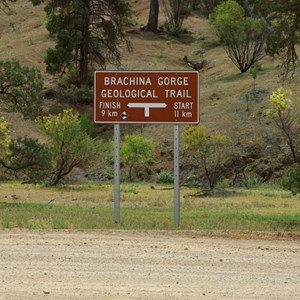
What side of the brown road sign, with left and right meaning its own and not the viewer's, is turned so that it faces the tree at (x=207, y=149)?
back

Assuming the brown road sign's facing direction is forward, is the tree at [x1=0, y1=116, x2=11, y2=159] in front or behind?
behind

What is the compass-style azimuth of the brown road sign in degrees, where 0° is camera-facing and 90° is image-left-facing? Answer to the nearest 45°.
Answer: approximately 0°

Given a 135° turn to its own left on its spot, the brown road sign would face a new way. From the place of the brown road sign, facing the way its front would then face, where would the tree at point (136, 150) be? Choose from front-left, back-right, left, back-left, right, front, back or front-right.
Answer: front-left

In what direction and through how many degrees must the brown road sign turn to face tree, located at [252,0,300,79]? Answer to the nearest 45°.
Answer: approximately 135° to its left

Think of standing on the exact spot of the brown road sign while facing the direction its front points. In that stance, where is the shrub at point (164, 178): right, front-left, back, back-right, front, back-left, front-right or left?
back

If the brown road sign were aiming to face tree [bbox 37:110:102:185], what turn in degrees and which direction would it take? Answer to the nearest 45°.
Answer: approximately 180°
